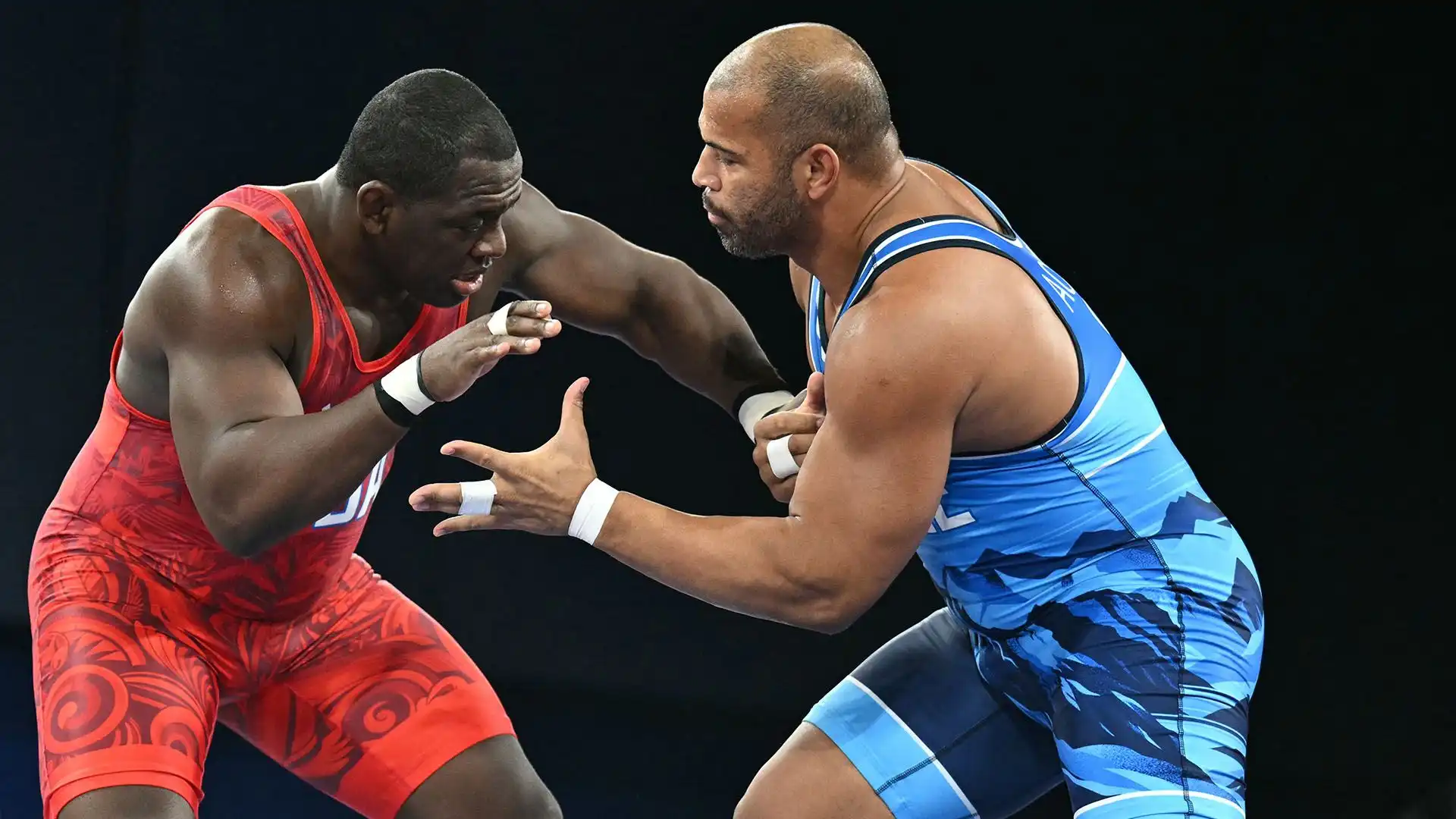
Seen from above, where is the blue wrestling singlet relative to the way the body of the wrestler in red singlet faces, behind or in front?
in front

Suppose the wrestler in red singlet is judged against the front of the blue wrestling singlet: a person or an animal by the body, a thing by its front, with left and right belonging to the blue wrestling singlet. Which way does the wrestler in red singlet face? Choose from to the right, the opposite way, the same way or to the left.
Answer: the opposite way

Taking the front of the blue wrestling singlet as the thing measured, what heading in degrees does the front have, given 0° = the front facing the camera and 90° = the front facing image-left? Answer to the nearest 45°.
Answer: approximately 90°

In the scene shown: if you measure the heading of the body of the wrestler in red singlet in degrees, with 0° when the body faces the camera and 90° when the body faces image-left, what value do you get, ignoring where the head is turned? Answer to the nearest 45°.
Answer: approximately 315°

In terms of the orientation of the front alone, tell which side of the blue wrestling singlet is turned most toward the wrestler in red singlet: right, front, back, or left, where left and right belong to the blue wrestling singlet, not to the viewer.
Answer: front

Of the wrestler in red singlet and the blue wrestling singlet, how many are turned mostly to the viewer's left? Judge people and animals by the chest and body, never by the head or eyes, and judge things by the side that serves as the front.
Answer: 1
